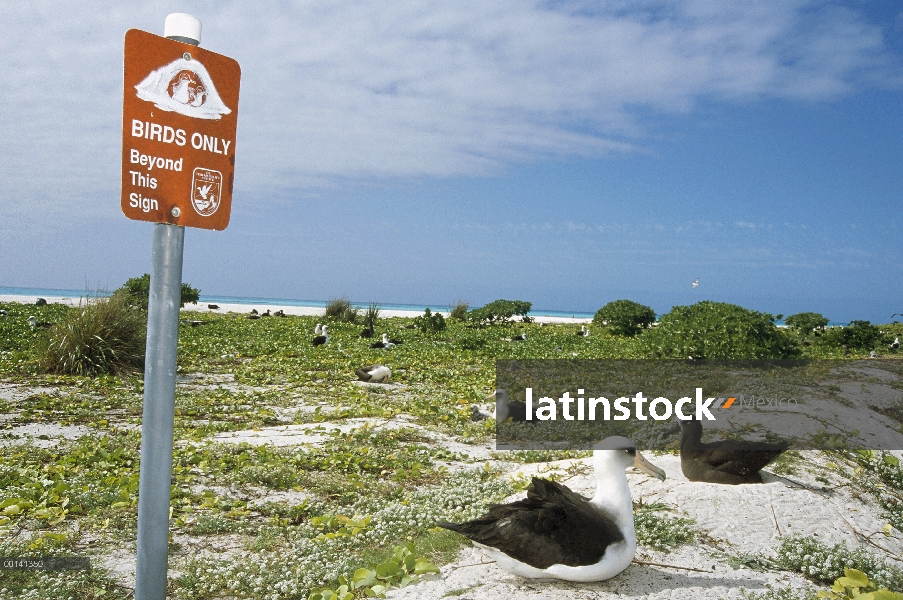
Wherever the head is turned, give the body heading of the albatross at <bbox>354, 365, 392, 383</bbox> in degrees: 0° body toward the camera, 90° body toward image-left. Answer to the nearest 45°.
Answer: approximately 270°

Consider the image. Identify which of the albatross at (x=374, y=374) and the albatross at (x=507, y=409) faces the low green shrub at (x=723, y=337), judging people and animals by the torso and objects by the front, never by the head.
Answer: the albatross at (x=374, y=374)

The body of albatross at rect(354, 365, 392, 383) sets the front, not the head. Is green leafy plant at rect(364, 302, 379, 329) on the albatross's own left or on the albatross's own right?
on the albatross's own left

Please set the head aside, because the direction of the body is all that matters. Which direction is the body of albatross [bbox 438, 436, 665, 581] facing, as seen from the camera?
to the viewer's right

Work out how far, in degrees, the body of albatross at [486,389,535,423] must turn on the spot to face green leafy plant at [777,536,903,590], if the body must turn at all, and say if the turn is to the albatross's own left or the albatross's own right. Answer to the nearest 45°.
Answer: approximately 135° to the albatross's own left

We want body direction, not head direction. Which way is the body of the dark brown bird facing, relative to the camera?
to the viewer's left

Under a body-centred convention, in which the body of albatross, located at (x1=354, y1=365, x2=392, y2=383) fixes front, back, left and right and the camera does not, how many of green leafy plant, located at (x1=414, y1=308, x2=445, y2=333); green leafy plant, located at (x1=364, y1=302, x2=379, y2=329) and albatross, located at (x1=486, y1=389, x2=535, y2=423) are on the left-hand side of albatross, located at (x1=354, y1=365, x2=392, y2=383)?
2

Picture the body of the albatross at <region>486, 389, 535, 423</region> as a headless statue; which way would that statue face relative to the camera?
to the viewer's left

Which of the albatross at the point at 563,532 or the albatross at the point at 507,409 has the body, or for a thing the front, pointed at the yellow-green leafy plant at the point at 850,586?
the albatross at the point at 563,532

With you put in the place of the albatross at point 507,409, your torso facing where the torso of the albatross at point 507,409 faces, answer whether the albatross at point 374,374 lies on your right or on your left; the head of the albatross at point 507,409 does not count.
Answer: on your right

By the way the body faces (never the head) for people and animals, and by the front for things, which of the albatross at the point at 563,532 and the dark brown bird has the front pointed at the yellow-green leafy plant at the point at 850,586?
the albatross
